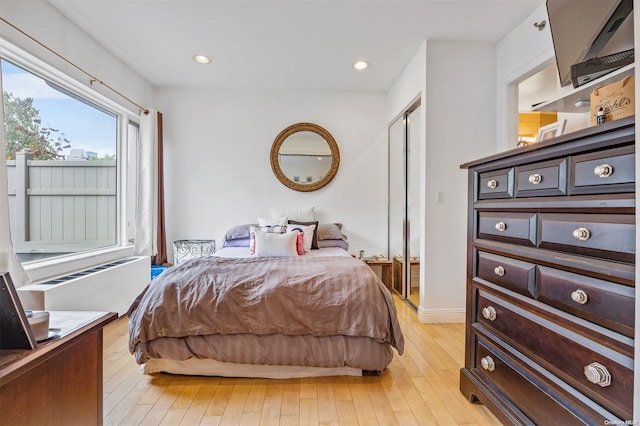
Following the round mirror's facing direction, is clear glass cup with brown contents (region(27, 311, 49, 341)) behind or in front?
in front

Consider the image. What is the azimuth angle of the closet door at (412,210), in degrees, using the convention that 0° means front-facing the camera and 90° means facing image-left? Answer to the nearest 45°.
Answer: approximately 90°

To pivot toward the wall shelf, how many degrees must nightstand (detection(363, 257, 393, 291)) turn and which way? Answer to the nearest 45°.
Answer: approximately 45° to its left

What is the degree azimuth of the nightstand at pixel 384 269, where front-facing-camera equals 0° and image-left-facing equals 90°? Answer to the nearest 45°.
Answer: approximately 0°

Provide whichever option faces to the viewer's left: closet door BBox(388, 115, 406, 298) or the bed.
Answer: the closet door

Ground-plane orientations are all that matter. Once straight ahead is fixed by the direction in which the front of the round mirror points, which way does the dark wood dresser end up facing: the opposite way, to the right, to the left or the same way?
to the right

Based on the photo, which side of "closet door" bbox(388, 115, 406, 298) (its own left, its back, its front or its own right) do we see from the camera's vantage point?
left

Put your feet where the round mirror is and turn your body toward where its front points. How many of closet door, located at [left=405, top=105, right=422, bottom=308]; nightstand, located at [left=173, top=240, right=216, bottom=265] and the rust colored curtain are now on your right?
2
